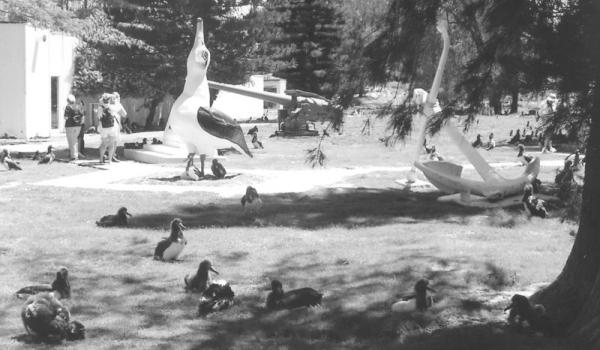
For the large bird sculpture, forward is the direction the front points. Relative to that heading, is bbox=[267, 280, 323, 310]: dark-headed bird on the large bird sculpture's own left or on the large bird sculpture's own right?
on the large bird sculpture's own left

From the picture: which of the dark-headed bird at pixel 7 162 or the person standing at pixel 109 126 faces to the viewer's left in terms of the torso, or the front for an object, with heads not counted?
the dark-headed bird

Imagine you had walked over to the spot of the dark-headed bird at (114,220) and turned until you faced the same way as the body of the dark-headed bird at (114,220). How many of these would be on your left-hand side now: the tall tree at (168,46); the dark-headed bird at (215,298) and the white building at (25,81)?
2

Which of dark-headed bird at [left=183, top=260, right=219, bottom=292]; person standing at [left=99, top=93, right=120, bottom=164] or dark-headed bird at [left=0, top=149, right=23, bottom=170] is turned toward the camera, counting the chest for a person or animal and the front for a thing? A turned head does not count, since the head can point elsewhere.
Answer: the person standing

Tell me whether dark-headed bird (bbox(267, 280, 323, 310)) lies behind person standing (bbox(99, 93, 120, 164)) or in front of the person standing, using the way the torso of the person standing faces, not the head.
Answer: in front

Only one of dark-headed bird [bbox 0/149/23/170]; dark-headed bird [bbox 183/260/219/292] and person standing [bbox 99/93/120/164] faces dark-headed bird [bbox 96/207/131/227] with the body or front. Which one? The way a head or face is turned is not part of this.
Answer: the person standing

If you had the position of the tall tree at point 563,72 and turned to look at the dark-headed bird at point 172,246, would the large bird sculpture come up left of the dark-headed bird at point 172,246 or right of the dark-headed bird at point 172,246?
right

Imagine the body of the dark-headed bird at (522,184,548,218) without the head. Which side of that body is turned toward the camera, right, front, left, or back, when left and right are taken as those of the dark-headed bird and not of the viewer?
left

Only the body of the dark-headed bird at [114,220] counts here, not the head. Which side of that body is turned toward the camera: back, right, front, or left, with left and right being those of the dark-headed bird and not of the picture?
right
